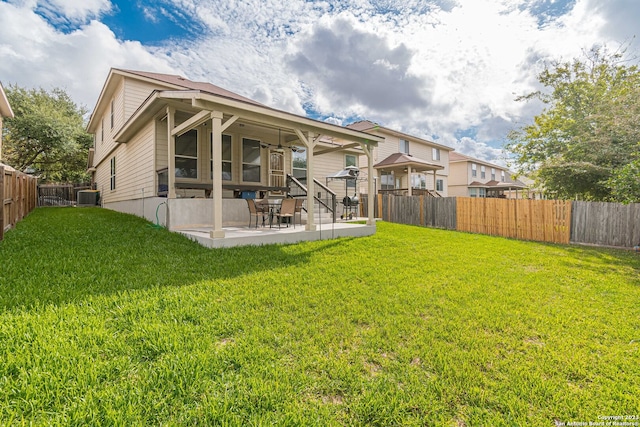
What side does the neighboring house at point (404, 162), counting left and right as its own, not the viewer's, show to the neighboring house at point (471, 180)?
right

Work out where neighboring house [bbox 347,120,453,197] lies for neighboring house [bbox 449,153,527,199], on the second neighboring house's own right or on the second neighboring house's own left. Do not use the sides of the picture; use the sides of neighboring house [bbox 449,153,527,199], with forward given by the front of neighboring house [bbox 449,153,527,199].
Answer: on the second neighboring house's own left

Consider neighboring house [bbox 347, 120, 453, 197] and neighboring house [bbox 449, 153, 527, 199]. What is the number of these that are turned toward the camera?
0

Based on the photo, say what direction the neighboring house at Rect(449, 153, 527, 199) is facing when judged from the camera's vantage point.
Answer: facing away from the viewer and to the left of the viewer

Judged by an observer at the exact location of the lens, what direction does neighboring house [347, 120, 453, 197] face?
facing away from the viewer and to the left of the viewer

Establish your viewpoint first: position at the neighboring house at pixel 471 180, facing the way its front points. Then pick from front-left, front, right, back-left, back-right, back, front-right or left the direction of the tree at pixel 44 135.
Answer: left

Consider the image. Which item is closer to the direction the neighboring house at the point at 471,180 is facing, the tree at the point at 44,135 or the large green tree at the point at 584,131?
the tree

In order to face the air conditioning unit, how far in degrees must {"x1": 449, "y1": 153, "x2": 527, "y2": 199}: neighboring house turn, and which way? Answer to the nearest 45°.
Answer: approximately 90° to its left
